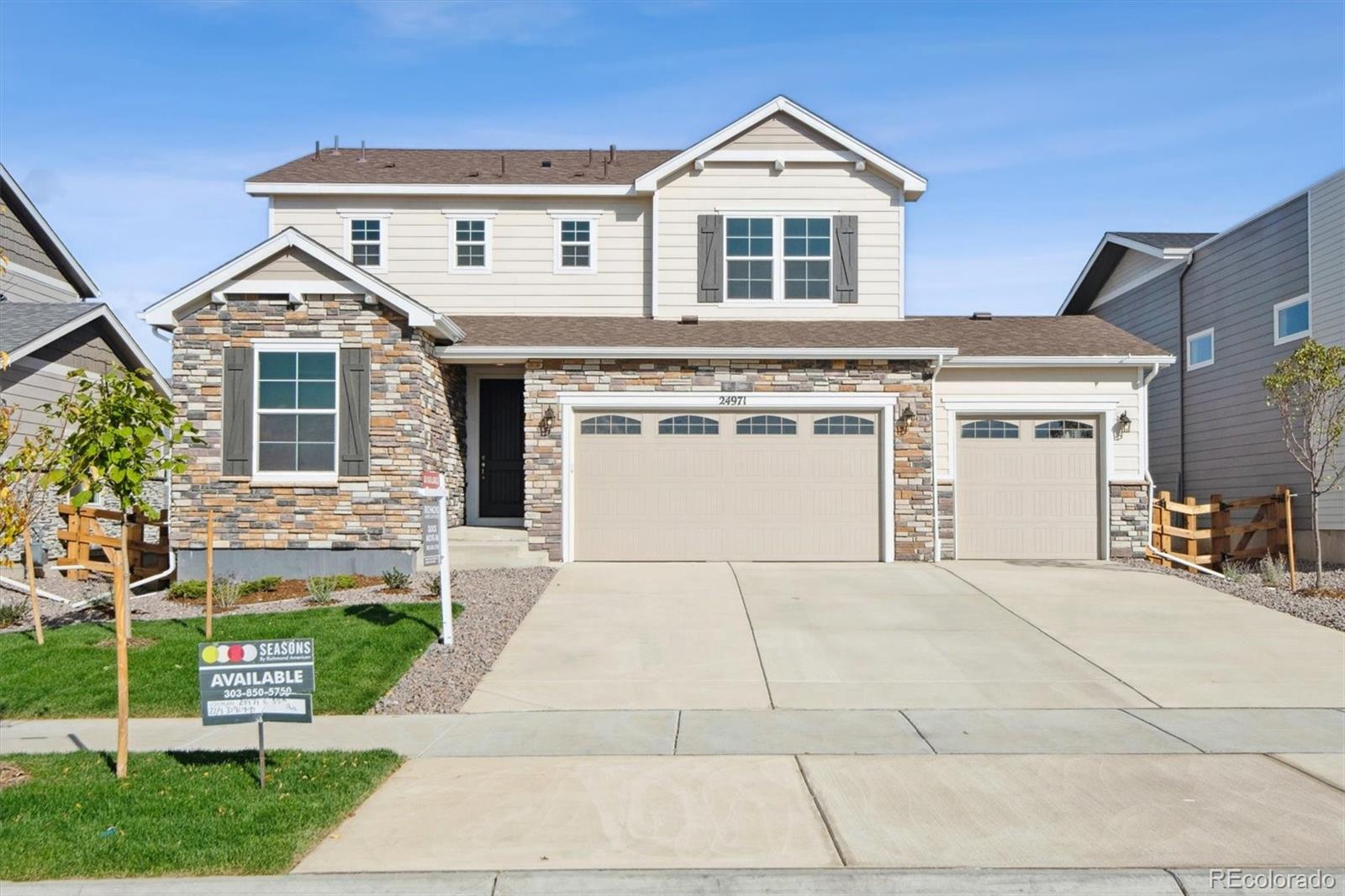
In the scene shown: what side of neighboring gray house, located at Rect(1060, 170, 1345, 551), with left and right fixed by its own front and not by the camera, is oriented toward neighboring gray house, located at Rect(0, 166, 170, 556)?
right

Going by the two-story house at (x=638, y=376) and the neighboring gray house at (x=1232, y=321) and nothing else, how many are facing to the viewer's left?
0

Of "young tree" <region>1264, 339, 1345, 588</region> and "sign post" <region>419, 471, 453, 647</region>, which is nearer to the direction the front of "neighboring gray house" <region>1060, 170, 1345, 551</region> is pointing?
the young tree

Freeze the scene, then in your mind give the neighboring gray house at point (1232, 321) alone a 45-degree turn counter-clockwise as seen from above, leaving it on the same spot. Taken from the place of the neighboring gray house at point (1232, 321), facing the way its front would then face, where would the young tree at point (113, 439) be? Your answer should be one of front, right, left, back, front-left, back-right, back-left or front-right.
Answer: back-right

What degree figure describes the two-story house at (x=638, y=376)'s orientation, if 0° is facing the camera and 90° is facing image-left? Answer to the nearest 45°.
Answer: approximately 0°

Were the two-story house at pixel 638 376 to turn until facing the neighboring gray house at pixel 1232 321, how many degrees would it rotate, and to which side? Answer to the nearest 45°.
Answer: approximately 90° to its left

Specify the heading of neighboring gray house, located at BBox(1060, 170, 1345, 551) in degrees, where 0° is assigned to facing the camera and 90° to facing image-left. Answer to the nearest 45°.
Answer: approximately 315°

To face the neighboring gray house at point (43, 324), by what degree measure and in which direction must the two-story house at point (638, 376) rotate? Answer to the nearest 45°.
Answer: approximately 90° to its right

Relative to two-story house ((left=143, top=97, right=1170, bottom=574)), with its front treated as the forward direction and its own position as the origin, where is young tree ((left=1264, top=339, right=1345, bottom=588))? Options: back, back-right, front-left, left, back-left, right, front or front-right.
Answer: left

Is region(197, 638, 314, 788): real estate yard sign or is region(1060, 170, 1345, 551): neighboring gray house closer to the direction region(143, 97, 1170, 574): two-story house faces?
the real estate yard sign

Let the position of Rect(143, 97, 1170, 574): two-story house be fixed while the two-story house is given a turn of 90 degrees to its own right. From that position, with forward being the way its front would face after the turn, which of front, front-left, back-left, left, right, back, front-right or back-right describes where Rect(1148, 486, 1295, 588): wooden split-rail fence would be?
back

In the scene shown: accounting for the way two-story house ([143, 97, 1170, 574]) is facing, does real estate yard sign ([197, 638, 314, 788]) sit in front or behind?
in front

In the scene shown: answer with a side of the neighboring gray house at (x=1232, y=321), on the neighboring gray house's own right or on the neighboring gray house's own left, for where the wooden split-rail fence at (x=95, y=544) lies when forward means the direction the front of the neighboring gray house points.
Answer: on the neighboring gray house's own right

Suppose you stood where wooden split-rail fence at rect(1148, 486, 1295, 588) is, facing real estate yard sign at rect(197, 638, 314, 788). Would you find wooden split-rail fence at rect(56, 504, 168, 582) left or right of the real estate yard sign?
right

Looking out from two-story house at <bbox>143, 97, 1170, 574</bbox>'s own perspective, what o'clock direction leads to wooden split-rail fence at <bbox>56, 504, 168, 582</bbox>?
The wooden split-rail fence is roughly at 3 o'clock from the two-story house.
